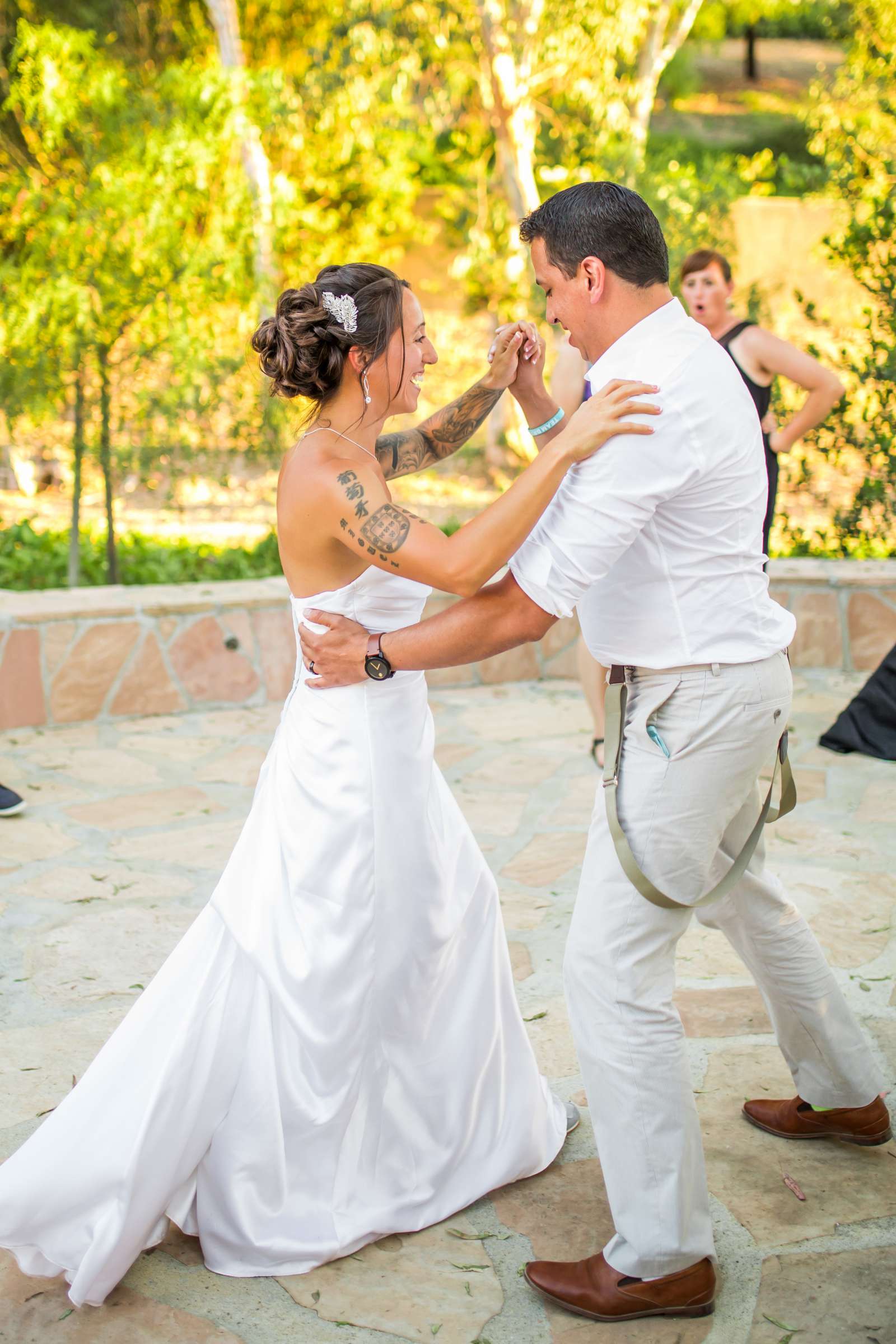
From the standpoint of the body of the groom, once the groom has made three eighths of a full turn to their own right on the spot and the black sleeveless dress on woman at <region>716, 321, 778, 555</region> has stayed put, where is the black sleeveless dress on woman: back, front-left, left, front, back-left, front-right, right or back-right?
front-left

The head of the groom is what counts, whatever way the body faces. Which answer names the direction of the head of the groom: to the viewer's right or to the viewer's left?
to the viewer's left

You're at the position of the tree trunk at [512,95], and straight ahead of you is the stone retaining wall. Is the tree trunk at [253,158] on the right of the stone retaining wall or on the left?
right

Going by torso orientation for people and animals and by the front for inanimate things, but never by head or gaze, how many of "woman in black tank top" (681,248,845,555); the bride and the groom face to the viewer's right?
1

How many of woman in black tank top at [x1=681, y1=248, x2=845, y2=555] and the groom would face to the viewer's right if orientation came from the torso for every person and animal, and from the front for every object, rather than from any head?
0

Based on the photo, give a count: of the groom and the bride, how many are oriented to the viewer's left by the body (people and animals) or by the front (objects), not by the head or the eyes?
1

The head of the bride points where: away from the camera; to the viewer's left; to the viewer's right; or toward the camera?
to the viewer's right

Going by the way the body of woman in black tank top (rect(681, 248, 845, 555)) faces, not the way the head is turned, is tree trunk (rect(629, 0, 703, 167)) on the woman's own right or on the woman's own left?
on the woman's own right

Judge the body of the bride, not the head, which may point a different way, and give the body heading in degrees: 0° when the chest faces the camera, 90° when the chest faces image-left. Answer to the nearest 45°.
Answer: approximately 270°

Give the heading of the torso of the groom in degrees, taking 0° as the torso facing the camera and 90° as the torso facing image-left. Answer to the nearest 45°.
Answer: approximately 90°

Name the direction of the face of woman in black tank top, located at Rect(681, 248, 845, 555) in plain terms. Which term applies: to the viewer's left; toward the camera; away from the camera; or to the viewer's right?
toward the camera

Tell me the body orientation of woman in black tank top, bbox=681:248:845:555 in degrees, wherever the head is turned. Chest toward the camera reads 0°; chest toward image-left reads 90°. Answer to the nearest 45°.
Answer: approximately 45°

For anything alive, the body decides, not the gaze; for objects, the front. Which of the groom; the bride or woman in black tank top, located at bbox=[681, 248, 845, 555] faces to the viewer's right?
the bride
